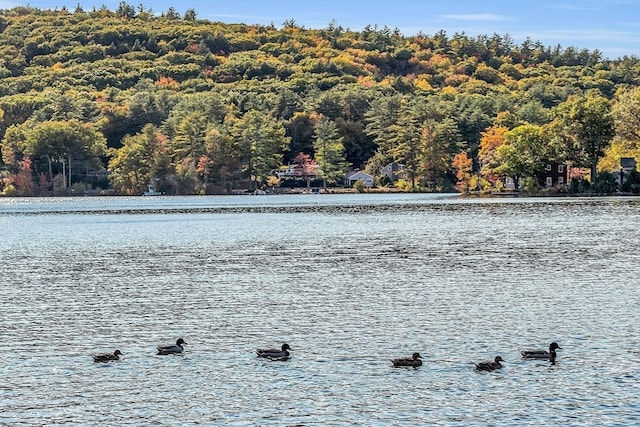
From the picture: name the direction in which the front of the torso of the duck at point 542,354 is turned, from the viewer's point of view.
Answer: to the viewer's right

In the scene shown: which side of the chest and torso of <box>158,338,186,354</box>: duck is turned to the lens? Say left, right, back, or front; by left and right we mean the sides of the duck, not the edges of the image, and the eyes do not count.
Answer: right

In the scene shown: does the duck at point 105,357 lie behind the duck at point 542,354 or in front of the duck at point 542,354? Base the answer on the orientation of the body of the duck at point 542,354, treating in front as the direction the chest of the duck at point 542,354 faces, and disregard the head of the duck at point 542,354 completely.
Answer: behind

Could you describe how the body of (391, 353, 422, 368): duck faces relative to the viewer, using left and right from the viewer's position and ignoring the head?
facing to the right of the viewer

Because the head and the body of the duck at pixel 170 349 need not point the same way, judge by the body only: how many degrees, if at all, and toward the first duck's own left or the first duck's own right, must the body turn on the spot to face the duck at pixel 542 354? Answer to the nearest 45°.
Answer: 0° — it already faces it

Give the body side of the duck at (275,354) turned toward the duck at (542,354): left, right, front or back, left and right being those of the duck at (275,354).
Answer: front

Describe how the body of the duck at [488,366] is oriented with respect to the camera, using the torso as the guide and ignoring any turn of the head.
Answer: to the viewer's right

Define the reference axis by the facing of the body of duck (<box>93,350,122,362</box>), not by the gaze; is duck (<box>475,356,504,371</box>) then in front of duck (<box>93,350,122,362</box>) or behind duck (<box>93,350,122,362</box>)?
in front

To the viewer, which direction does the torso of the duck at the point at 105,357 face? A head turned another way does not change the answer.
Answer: to the viewer's right

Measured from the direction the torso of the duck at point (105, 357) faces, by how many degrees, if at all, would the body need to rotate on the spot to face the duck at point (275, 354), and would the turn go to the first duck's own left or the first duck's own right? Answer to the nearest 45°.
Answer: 0° — it already faces it

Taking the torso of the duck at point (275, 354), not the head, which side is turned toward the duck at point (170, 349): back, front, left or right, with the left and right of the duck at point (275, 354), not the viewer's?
back

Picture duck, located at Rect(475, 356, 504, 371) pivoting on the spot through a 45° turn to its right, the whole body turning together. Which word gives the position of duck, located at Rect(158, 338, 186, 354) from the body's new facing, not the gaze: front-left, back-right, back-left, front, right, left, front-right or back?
back-right

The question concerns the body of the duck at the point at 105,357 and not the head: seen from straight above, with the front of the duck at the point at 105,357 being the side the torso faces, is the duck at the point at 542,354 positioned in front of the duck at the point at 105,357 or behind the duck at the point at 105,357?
in front

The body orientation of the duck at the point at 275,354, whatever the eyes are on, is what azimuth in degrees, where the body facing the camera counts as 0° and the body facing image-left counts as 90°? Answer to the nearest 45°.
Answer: approximately 270°
